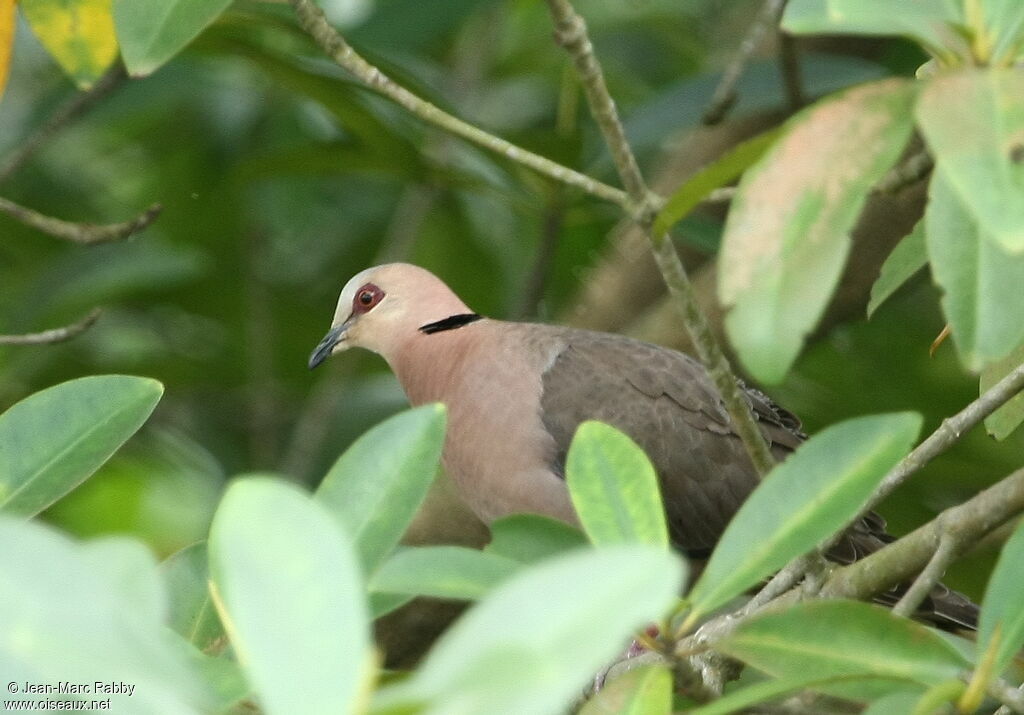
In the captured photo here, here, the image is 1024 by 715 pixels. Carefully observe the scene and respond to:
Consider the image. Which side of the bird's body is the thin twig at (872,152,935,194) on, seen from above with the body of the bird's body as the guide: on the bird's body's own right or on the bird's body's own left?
on the bird's body's own right

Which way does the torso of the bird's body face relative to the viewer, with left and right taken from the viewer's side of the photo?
facing to the left of the viewer

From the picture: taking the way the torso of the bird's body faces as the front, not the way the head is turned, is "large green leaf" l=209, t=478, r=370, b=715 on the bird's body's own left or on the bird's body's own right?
on the bird's body's own left

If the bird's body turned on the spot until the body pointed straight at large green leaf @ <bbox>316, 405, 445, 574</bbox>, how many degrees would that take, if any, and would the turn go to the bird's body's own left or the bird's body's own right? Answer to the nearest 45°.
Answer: approximately 90° to the bird's body's own left

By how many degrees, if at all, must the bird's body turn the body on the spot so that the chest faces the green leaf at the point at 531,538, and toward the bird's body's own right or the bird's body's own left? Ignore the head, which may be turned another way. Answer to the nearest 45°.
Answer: approximately 90° to the bird's body's own left

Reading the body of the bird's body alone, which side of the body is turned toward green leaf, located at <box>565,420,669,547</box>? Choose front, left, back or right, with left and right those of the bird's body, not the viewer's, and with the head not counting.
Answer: left
